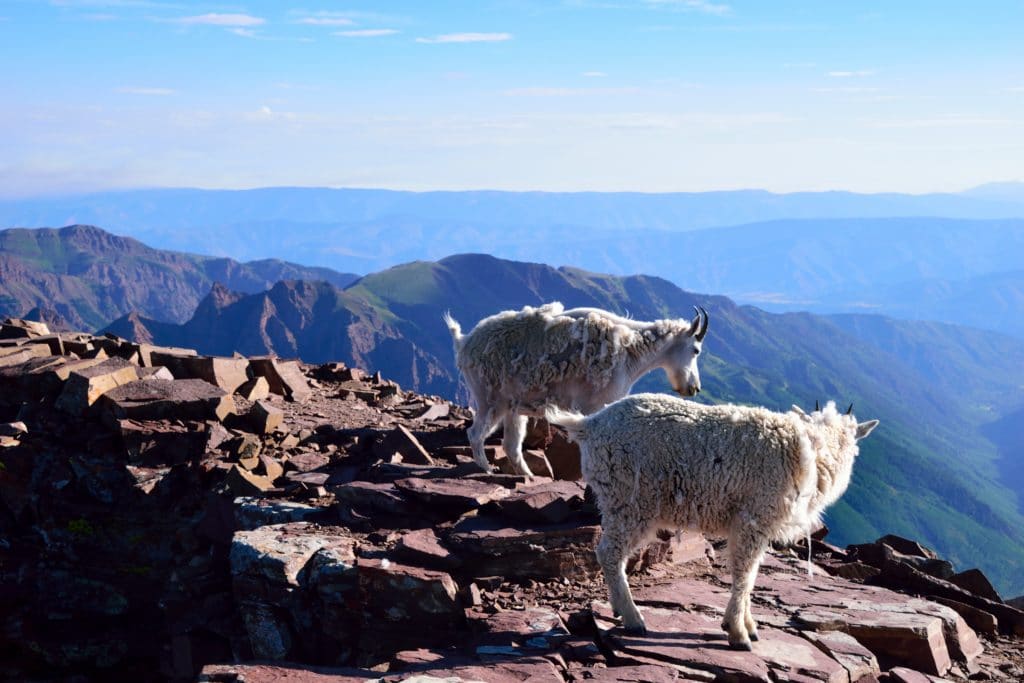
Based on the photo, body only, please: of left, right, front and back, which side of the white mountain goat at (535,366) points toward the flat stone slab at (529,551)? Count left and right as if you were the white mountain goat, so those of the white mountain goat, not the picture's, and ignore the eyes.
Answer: right

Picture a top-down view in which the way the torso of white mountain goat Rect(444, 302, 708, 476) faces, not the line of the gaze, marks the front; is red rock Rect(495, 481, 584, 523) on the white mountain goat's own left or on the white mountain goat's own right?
on the white mountain goat's own right

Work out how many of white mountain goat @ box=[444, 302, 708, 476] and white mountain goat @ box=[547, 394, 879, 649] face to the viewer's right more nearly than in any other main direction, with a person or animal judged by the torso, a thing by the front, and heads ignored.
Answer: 2

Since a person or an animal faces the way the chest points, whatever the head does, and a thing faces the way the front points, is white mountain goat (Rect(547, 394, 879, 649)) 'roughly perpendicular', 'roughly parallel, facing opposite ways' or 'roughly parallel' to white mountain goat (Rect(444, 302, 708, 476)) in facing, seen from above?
roughly parallel

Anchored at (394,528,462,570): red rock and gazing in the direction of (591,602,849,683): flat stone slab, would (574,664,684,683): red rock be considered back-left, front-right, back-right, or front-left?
front-right

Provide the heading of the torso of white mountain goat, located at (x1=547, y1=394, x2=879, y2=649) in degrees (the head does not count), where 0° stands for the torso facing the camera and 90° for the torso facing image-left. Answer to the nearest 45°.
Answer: approximately 270°

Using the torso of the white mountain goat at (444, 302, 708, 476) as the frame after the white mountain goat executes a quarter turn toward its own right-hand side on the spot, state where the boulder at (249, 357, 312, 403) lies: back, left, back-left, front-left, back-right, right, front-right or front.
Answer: back-right

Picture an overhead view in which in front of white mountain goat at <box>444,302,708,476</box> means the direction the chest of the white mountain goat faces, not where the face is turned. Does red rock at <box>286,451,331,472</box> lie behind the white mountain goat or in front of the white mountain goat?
behind

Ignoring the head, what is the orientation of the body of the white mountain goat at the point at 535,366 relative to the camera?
to the viewer's right

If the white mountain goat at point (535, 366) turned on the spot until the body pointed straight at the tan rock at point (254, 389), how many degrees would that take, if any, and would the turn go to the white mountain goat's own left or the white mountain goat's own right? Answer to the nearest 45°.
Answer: approximately 135° to the white mountain goat's own left
